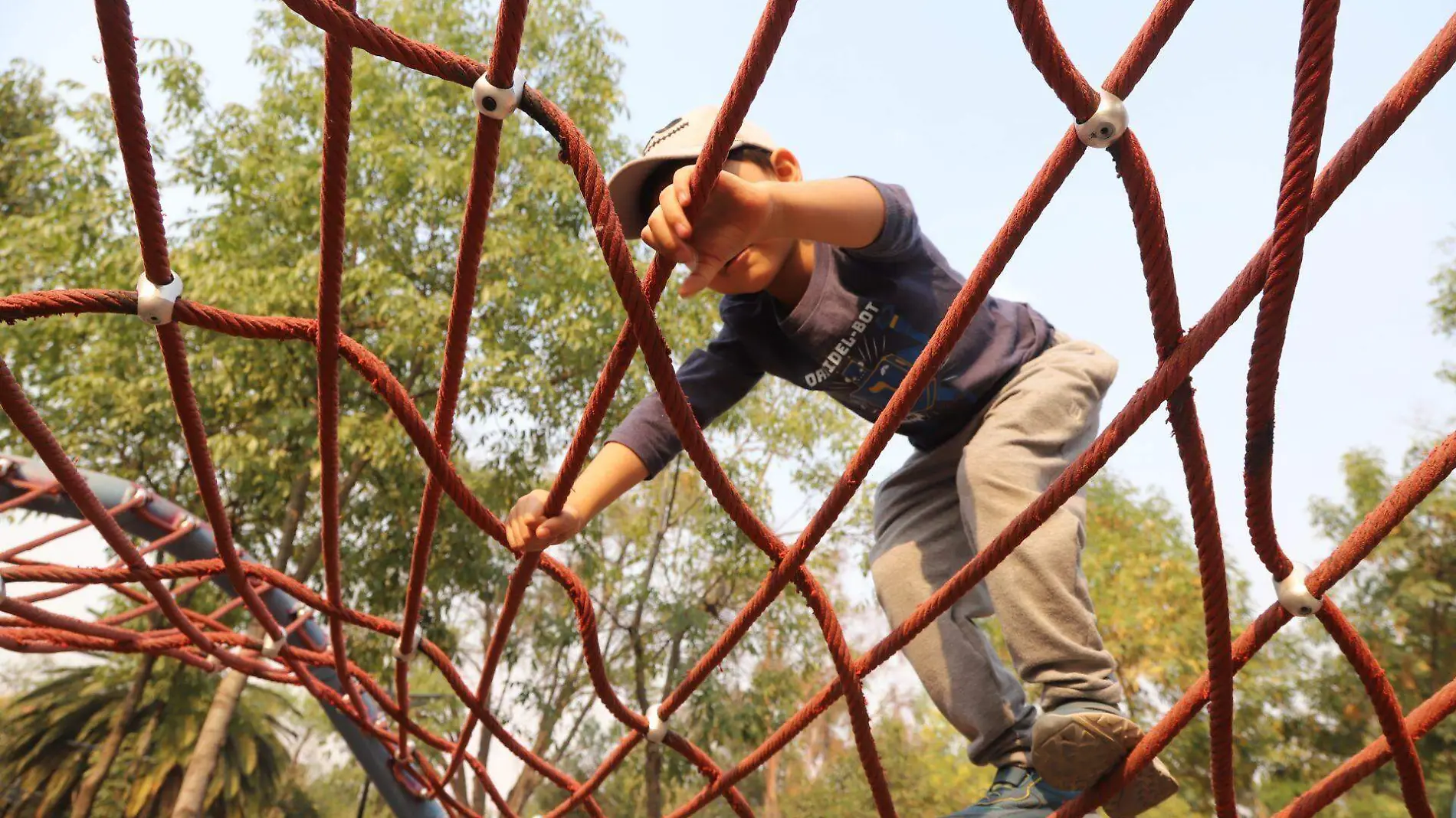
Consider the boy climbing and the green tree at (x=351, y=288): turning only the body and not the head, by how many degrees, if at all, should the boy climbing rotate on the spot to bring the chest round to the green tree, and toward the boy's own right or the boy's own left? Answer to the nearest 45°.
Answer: approximately 90° to the boy's own right

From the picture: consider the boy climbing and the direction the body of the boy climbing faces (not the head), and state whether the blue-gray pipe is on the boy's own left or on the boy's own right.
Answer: on the boy's own right

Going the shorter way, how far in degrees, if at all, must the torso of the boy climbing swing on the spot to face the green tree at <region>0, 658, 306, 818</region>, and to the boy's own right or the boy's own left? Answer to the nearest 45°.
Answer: approximately 90° to the boy's own right

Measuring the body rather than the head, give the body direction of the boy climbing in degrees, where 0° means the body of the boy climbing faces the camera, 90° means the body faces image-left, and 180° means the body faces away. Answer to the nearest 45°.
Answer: approximately 45°
